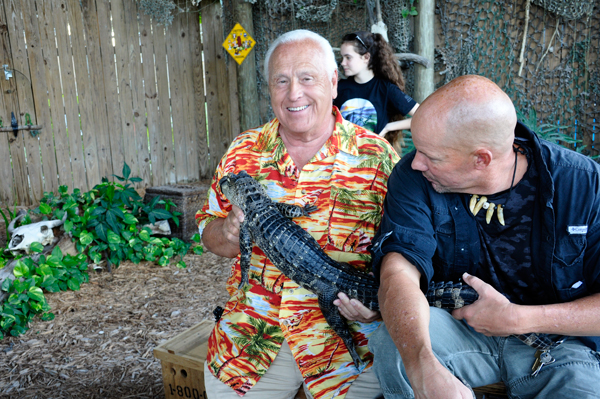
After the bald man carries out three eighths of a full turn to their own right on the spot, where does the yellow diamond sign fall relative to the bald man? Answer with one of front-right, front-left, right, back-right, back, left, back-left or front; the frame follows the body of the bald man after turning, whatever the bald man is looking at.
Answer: front-left

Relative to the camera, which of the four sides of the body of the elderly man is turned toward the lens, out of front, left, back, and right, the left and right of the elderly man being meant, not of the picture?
front

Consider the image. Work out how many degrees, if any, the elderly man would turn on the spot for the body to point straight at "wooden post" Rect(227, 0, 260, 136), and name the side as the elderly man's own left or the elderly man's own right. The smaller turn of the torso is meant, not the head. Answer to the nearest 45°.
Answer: approximately 180°

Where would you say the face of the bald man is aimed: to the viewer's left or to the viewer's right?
to the viewer's left

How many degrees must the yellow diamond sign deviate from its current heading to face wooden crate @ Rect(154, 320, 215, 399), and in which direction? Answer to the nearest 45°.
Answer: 0° — it already faces it

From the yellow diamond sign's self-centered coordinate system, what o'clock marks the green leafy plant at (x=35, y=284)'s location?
The green leafy plant is roughly at 1 o'clock from the yellow diamond sign.

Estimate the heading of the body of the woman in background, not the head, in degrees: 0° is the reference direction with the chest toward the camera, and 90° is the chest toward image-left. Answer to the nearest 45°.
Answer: approximately 45°

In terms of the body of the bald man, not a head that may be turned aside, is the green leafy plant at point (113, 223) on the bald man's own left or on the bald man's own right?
on the bald man's own right

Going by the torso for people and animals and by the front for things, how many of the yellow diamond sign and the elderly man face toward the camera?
2

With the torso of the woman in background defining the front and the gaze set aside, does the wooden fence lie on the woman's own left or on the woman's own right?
on the woman's own right
